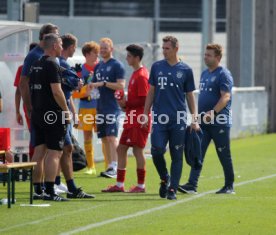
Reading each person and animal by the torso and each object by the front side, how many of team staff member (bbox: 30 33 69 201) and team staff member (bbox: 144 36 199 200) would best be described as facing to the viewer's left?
0

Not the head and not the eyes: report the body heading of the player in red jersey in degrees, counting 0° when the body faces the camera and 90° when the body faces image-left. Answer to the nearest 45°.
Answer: approximately 90°

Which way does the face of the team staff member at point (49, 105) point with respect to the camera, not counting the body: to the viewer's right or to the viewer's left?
to the viewer's right

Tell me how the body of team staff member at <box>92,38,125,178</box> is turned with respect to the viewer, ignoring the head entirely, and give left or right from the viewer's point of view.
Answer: facing the viewer and to the left of the viewer
